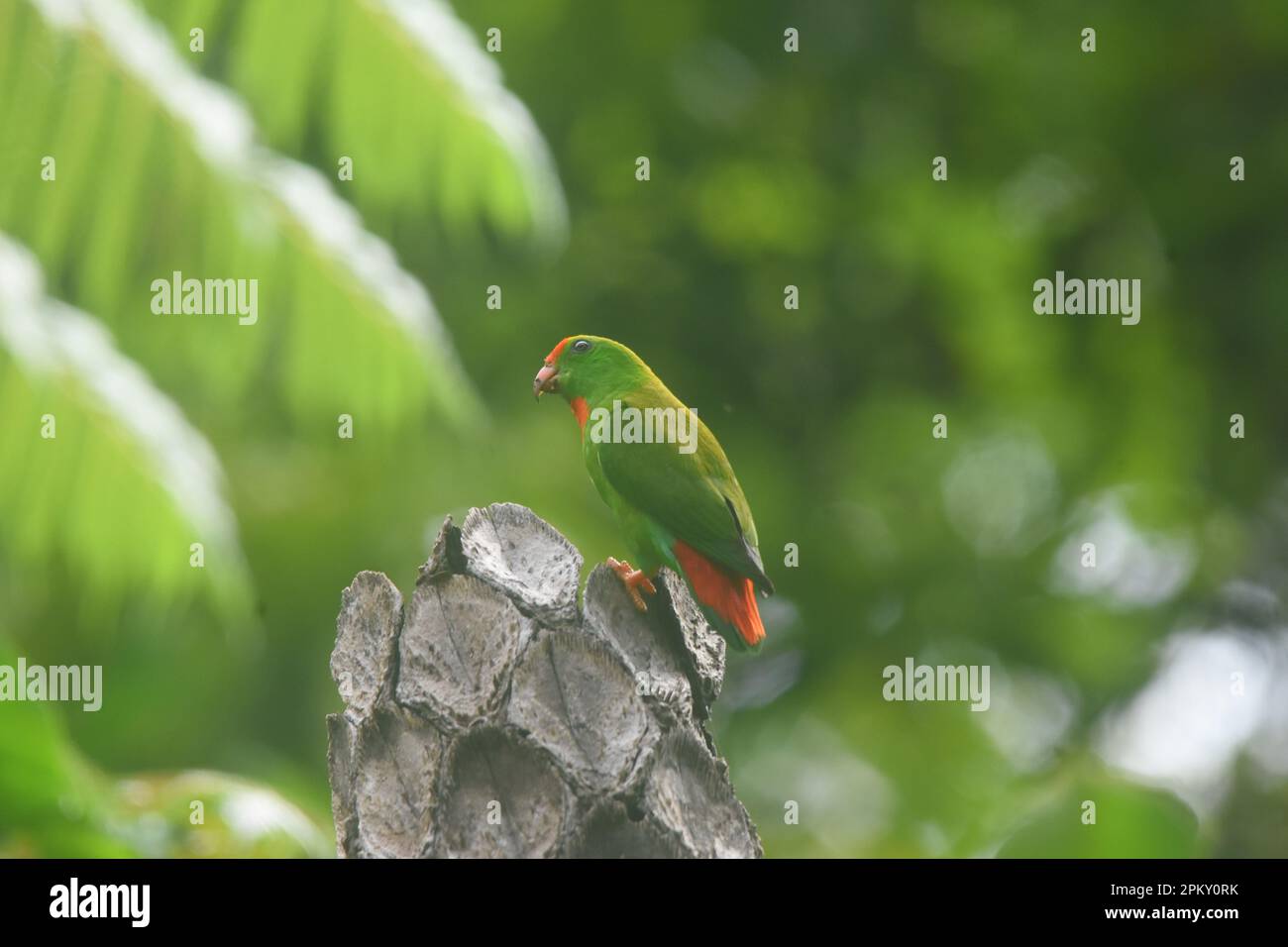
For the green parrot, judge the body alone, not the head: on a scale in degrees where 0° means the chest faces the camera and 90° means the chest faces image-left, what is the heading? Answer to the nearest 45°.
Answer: approximately 90°
